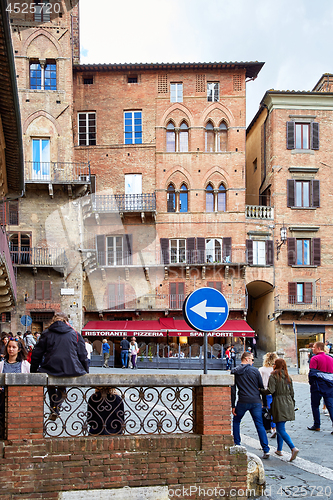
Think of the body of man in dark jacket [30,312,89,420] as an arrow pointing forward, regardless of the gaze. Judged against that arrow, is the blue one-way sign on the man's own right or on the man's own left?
on the man's own right

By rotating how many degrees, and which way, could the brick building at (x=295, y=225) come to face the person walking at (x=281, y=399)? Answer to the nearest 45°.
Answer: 0° — it already faces them

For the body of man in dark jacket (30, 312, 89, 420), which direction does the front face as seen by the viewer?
away from the camera

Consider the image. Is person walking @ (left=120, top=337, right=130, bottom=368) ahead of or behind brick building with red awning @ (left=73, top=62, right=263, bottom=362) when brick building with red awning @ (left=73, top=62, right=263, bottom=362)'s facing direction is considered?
ahead

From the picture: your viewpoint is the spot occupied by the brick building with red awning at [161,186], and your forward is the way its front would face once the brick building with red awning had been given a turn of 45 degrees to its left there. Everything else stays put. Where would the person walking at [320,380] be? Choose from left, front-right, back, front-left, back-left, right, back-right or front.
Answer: front-right

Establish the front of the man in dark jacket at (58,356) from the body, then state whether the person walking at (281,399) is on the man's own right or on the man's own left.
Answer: on the man's own right

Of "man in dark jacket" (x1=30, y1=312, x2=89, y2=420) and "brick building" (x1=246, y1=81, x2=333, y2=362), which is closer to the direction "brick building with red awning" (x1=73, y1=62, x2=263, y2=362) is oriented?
the man in dark jacket

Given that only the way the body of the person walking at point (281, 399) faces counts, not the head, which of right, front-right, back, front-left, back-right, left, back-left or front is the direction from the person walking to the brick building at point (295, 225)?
front-right

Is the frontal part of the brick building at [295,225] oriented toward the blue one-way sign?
yes

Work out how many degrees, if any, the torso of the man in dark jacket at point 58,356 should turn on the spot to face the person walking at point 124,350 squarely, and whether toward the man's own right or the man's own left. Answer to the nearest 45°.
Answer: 0° — they already face them

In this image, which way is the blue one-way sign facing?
toward the camera

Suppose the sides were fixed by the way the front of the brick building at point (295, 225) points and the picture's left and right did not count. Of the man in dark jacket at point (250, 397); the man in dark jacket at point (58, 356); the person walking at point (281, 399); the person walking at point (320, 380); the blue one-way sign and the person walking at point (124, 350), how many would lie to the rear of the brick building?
0

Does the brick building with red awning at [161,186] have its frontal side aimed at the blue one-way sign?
yes

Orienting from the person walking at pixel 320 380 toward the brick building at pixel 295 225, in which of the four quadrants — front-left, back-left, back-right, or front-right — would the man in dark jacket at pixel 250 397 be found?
back-left

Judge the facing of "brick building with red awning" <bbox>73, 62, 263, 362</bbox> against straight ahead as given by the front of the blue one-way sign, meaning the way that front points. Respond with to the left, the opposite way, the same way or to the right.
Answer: the same way

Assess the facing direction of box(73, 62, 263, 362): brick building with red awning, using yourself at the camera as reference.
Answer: facing the viewer

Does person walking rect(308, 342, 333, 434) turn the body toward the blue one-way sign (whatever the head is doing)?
no

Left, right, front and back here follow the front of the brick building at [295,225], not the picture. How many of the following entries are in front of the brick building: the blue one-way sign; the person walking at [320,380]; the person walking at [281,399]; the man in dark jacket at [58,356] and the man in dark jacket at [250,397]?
5
